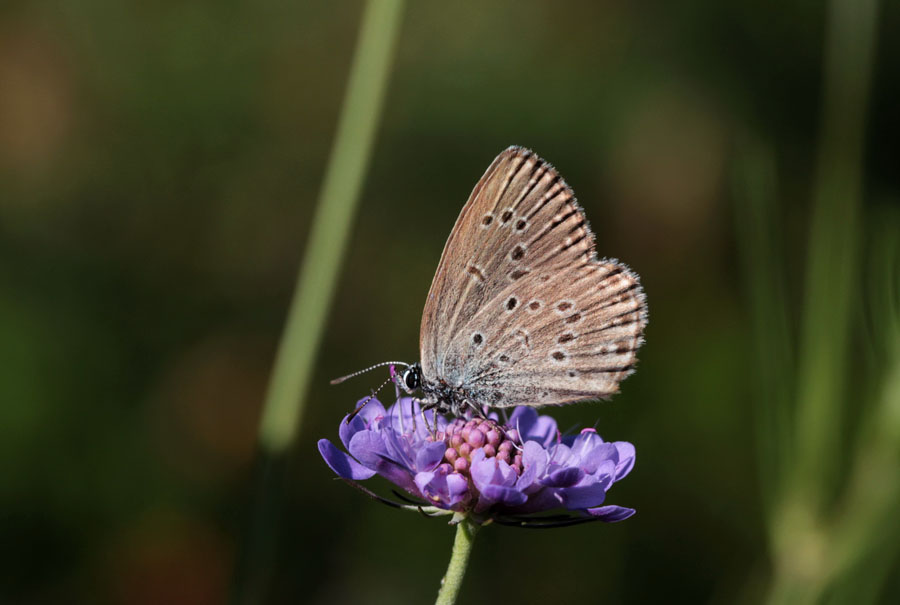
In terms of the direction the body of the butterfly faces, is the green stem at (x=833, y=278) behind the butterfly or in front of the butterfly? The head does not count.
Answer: behind

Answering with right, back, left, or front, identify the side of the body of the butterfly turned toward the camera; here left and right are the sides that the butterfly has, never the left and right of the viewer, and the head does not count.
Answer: left
